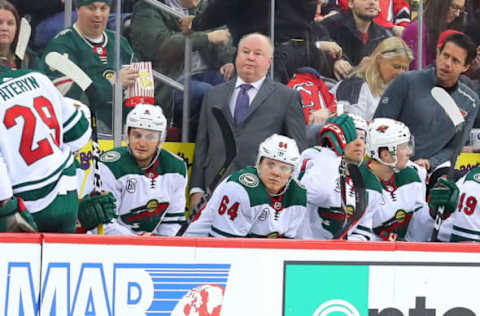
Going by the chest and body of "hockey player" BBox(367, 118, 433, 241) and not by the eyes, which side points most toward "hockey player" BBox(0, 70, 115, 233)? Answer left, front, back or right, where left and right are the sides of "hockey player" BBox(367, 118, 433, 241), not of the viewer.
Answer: right

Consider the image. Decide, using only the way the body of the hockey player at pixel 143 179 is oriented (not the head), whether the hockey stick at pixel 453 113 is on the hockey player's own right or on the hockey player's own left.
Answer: on the hockey player's own left

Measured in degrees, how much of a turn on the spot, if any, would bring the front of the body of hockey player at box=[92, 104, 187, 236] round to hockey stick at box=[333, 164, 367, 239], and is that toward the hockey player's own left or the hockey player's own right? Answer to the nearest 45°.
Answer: approximately 90° to the hockey player's own left

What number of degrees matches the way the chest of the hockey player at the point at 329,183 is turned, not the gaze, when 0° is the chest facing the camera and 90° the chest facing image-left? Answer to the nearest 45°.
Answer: approximately 315°

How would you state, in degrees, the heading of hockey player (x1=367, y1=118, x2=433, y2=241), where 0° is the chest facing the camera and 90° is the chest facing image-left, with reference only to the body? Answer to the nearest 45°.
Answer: approximately 315°

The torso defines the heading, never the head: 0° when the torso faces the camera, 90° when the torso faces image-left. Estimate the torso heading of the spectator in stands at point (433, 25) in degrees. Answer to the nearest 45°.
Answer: approximately 315°

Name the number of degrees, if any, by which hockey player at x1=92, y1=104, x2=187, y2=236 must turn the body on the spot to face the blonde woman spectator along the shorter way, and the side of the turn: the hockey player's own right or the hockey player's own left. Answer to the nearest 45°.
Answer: approximately 135° to the hockey player's own left
